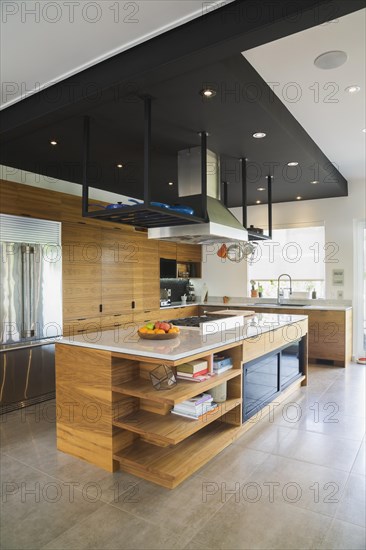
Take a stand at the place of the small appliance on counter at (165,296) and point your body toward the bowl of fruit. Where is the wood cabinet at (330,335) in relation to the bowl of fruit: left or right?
left

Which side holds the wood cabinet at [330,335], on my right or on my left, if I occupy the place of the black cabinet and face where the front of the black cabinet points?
on my left

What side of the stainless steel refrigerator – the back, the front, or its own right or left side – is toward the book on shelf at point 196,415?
front

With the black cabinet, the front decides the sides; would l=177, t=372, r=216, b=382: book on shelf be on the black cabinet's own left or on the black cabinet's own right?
on the black cabinet's own right

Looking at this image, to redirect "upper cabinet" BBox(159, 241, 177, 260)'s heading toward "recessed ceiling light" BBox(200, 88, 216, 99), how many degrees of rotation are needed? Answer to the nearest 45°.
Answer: approximately 45° to its right

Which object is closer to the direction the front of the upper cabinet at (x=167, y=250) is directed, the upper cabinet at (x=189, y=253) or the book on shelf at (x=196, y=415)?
the book on shelf

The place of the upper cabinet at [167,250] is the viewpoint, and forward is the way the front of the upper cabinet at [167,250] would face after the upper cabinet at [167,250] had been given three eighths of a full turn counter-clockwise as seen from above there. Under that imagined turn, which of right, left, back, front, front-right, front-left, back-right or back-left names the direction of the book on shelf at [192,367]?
back

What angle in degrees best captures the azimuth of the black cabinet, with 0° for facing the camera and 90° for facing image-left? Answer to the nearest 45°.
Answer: approximately 315°

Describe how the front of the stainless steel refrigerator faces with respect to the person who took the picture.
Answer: facing the viewer and to the right of the viewer
